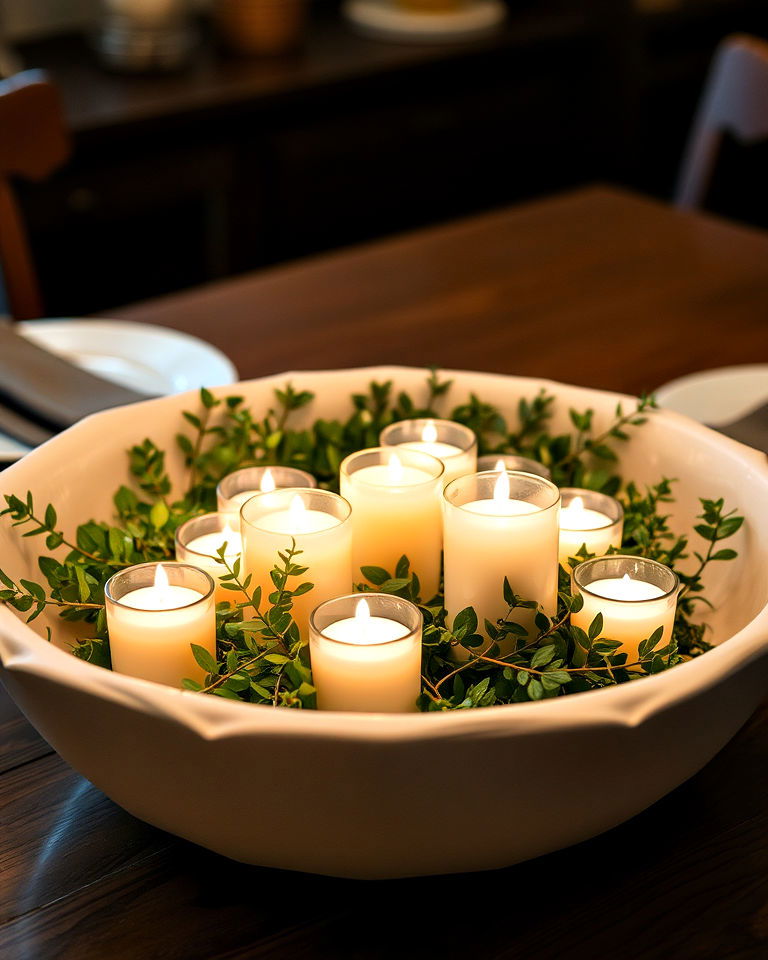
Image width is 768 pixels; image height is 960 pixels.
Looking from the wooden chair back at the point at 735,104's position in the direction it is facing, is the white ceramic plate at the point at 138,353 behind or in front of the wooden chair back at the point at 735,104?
in front

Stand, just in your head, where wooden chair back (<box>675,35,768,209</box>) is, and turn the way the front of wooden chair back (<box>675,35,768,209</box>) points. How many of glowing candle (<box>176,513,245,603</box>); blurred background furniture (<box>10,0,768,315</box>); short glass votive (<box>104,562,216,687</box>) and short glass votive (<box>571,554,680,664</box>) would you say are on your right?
1

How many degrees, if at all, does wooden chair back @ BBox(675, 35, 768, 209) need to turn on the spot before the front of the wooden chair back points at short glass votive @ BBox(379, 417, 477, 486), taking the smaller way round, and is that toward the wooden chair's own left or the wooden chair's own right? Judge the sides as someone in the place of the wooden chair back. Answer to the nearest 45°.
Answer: approximately 45° to the wooden chair's own left

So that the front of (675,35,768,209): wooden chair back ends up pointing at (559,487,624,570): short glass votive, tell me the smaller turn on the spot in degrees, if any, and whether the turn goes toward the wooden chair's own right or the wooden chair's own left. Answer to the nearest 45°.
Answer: approximately 45° to the wooden chair's own left

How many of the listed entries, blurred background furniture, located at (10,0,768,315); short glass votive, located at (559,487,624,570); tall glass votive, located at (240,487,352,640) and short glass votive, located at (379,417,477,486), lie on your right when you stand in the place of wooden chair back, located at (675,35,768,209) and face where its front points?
1

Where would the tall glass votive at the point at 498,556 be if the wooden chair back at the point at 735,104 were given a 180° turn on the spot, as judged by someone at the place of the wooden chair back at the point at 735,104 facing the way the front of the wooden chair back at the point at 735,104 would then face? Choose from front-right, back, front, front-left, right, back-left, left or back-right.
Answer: back-right

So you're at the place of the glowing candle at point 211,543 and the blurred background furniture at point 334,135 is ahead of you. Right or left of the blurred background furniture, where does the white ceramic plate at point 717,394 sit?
right

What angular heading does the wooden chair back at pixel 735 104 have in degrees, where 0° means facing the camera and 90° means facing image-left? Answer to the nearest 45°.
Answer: approximately 45°

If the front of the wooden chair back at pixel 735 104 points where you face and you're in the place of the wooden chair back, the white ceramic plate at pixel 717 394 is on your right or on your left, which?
on your left

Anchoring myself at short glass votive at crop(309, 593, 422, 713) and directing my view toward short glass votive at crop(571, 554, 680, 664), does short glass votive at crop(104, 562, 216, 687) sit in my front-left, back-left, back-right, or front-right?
back-left

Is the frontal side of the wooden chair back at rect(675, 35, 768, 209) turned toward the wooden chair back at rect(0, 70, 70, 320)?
yes

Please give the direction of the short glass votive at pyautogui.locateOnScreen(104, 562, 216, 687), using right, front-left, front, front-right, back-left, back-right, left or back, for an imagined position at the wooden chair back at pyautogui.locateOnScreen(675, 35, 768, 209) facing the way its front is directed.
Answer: front-left

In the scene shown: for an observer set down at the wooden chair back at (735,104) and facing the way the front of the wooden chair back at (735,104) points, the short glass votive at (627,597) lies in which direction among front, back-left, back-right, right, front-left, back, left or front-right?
front-left

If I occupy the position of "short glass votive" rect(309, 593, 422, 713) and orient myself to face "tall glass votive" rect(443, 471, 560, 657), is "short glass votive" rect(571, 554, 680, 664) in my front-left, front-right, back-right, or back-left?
front-right
